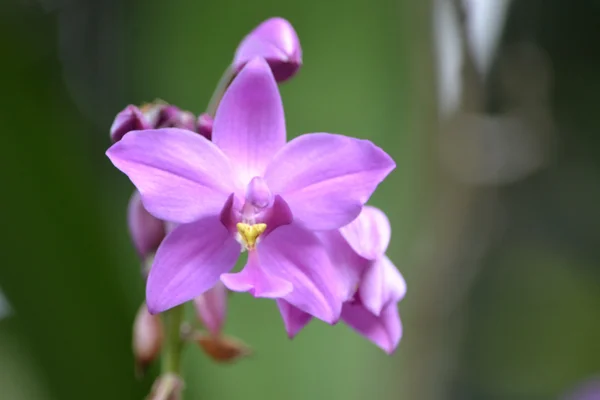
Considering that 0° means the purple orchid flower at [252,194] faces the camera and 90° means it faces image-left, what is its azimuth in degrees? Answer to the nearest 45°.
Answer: approximately 0°
